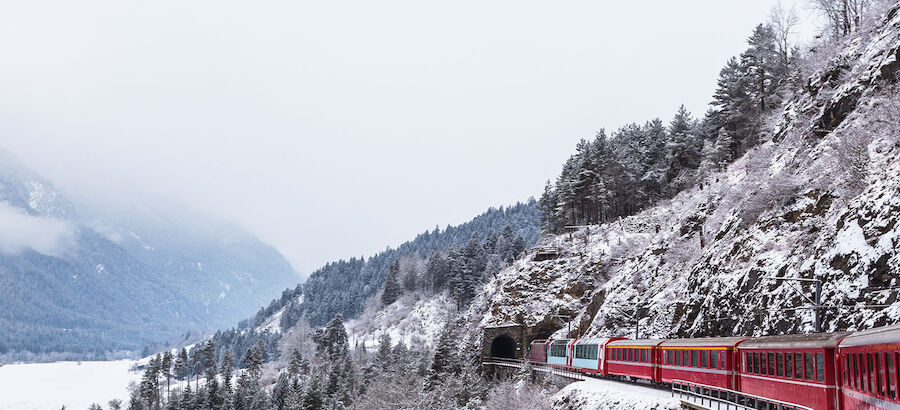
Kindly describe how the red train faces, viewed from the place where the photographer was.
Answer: facing away from the viewer and to the left of the viewer
